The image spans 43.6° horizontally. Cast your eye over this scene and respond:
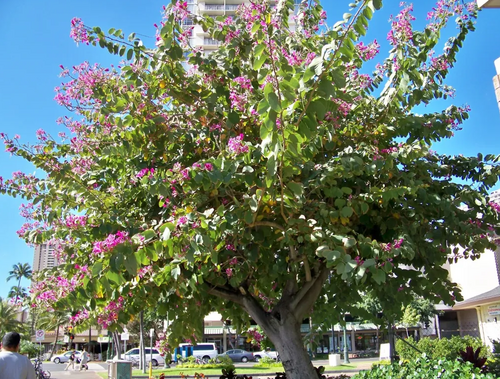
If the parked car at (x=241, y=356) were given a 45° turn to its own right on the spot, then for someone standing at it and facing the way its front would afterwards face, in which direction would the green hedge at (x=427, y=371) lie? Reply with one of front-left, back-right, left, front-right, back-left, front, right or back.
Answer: back-left

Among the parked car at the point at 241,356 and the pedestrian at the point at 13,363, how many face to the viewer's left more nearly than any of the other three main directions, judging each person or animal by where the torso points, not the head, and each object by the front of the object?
1

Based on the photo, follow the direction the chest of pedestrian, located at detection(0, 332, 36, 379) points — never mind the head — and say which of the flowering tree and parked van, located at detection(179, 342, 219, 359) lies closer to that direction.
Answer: the parked van

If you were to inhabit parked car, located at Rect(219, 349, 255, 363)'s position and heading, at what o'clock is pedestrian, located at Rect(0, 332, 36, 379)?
The pedestrian is roughly at 9 o'clock from the parked car.

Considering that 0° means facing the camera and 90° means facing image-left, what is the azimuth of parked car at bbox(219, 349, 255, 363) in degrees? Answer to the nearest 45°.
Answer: approximately 90°

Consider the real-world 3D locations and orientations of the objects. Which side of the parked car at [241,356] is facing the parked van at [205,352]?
front

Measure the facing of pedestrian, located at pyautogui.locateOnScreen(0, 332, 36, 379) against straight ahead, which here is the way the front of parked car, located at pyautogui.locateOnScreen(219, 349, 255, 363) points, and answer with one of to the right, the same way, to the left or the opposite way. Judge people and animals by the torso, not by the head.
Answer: to the right

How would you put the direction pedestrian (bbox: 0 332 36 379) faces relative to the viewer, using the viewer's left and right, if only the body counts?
facing away from the viewer

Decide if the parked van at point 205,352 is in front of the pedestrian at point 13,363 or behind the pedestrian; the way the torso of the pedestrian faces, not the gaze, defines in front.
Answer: in front

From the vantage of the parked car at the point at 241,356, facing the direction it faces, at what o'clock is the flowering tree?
The flowering tree is roughly at 9 o'clock from the parked car.

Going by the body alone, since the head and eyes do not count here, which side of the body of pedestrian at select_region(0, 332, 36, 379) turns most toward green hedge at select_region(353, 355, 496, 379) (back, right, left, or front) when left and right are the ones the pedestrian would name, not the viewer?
right
